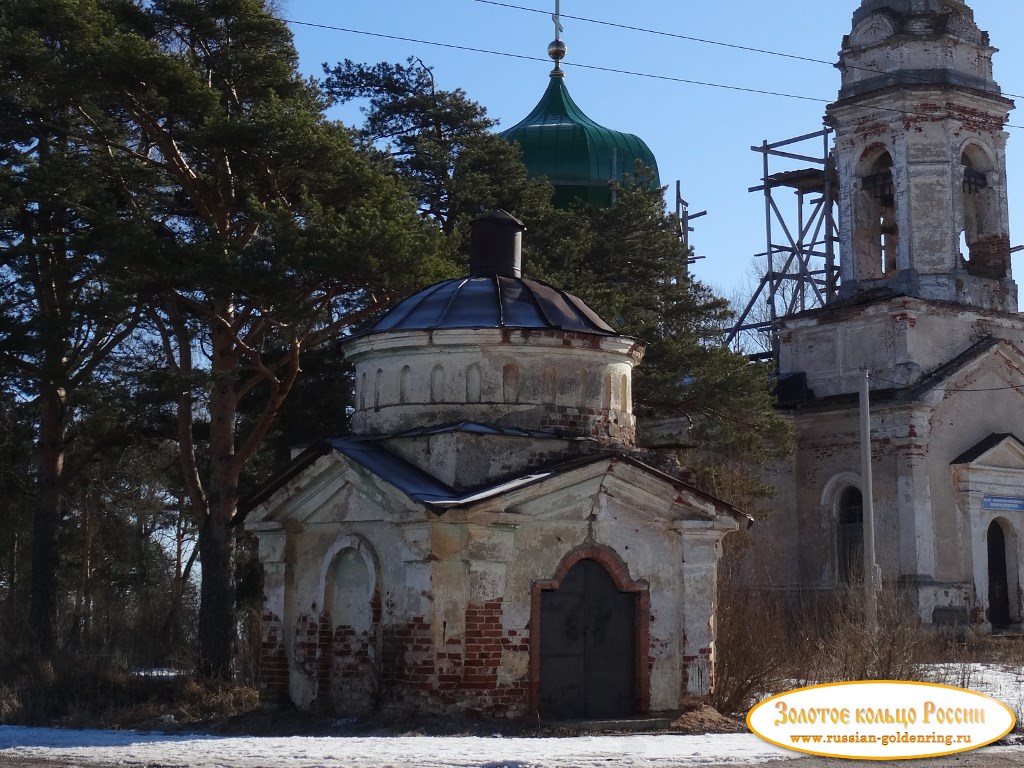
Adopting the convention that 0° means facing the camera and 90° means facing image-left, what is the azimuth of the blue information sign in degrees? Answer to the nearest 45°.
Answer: approximately 315°

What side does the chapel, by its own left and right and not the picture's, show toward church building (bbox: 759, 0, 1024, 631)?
left

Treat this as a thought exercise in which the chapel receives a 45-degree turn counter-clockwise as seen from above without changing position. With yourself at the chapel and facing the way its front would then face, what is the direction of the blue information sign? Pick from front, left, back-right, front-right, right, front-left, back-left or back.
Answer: front-left

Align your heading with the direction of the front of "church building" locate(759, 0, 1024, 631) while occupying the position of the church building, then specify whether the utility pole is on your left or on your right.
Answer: on your right

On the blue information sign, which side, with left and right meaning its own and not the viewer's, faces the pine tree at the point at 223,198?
right

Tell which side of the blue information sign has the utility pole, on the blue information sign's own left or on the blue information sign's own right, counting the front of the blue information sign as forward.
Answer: on the blue information sign's own right

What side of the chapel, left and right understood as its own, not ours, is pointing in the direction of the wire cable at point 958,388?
left

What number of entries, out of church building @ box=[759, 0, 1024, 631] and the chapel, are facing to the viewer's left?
0

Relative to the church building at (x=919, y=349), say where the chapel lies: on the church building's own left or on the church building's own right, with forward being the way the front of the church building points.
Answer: on the church building's own right

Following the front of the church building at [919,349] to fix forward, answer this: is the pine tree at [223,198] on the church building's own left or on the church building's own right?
on the church building's own right
